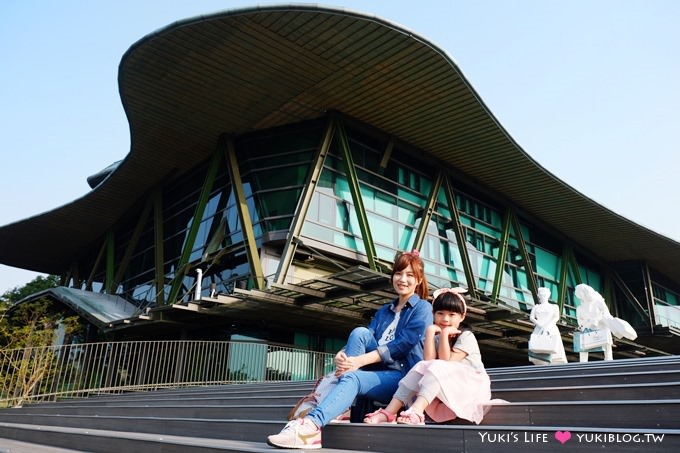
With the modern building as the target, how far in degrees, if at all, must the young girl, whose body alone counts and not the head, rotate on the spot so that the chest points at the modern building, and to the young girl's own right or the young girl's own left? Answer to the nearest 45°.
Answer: approximately 135° to the young girl's own right

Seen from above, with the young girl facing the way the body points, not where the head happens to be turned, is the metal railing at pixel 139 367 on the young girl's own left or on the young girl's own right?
on the young girl's own right

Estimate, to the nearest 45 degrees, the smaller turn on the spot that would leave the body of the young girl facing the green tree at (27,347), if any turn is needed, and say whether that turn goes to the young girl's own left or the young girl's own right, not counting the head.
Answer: approximately 90° to the young girl's own right

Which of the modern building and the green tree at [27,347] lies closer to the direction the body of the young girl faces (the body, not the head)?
the green tree

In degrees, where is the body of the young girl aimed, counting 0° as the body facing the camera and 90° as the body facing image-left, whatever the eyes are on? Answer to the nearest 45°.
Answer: approximately 45°
